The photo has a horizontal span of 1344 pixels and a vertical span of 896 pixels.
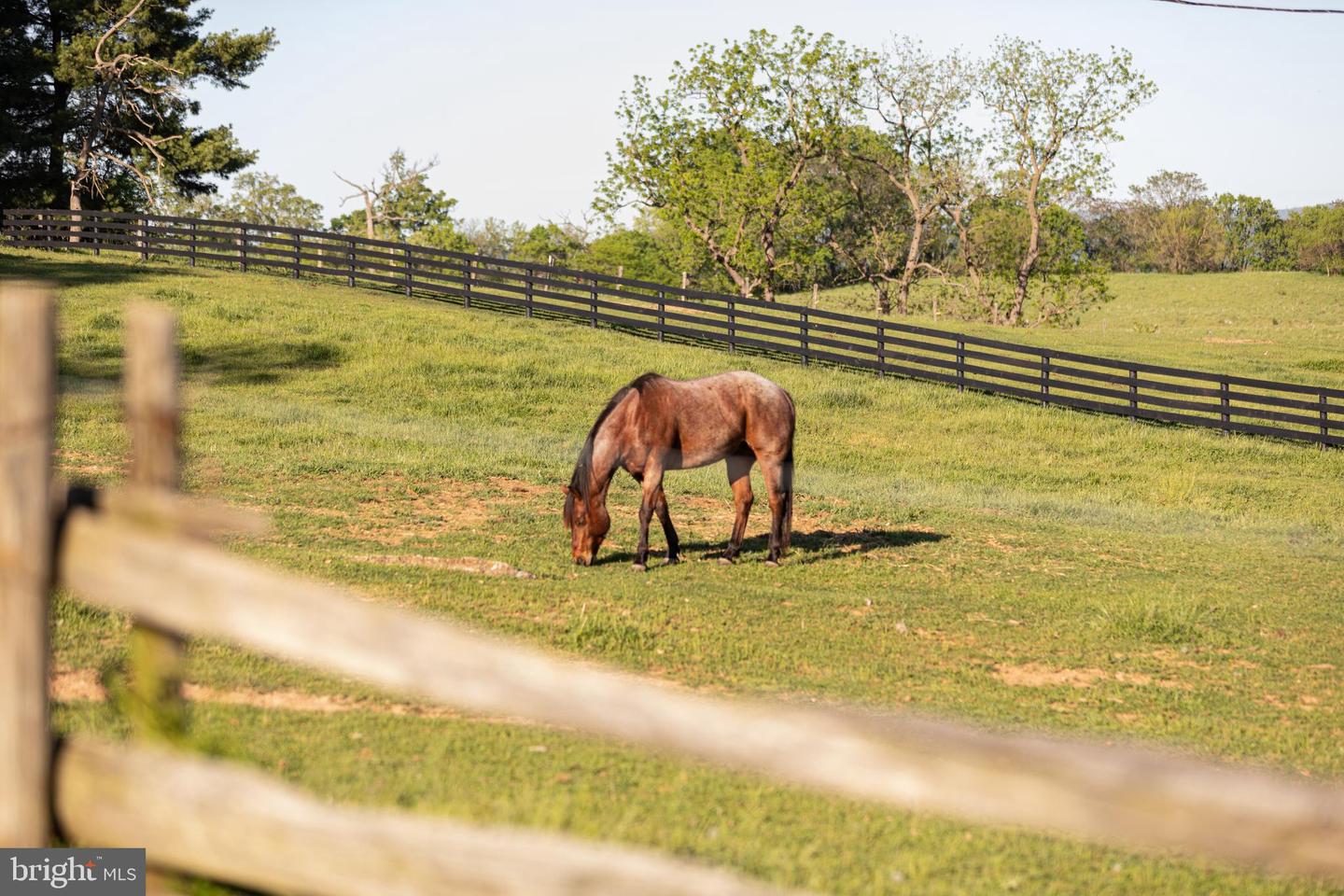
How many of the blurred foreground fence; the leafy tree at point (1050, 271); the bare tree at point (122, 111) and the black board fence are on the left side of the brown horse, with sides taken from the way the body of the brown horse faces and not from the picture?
1

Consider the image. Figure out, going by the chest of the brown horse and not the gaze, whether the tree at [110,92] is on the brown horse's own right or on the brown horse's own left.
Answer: on the brown horse's own right

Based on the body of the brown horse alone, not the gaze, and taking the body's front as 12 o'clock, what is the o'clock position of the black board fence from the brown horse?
The black board fence is roughly at 3 o'clock from the brown horse.

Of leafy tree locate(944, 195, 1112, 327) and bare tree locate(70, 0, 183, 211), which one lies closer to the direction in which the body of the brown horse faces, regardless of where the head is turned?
the bare tree

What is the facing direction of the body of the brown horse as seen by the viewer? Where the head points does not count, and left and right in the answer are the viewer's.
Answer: facing to the left of the viewer

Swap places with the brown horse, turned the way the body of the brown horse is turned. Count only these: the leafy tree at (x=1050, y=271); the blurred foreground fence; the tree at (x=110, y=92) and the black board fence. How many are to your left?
1

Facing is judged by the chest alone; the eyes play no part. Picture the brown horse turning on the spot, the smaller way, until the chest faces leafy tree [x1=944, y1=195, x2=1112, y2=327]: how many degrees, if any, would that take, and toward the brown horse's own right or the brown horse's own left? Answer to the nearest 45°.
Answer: approximately 90° to the brown horse's own right

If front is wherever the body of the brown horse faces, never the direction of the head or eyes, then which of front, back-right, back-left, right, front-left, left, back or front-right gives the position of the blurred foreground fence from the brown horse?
left
